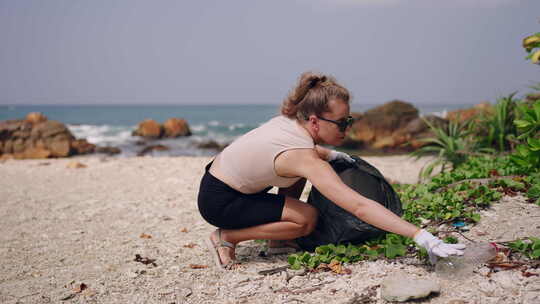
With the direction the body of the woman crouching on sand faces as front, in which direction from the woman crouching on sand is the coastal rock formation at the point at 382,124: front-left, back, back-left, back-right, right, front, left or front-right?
left

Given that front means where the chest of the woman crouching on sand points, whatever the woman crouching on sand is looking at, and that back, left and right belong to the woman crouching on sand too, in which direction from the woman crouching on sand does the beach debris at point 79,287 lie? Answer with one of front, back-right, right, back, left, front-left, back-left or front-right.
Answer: back

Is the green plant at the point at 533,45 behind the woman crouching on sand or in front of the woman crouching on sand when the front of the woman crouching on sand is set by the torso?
in front

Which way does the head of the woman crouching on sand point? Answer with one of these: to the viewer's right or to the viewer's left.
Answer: to the viewer's right

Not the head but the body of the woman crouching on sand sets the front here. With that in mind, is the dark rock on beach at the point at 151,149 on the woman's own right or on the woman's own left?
on the woman's own left

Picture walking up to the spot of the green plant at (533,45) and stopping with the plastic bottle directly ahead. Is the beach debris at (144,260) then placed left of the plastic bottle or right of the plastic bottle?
right

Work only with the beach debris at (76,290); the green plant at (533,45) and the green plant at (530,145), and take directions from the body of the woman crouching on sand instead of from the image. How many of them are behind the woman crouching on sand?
1

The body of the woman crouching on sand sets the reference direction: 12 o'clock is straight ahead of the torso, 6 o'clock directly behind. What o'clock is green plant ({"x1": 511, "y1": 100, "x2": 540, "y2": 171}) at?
The green plant is roughly at 11 o'clock from the woman crouching on sand.

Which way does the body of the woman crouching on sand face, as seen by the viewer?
to the viewer's right
